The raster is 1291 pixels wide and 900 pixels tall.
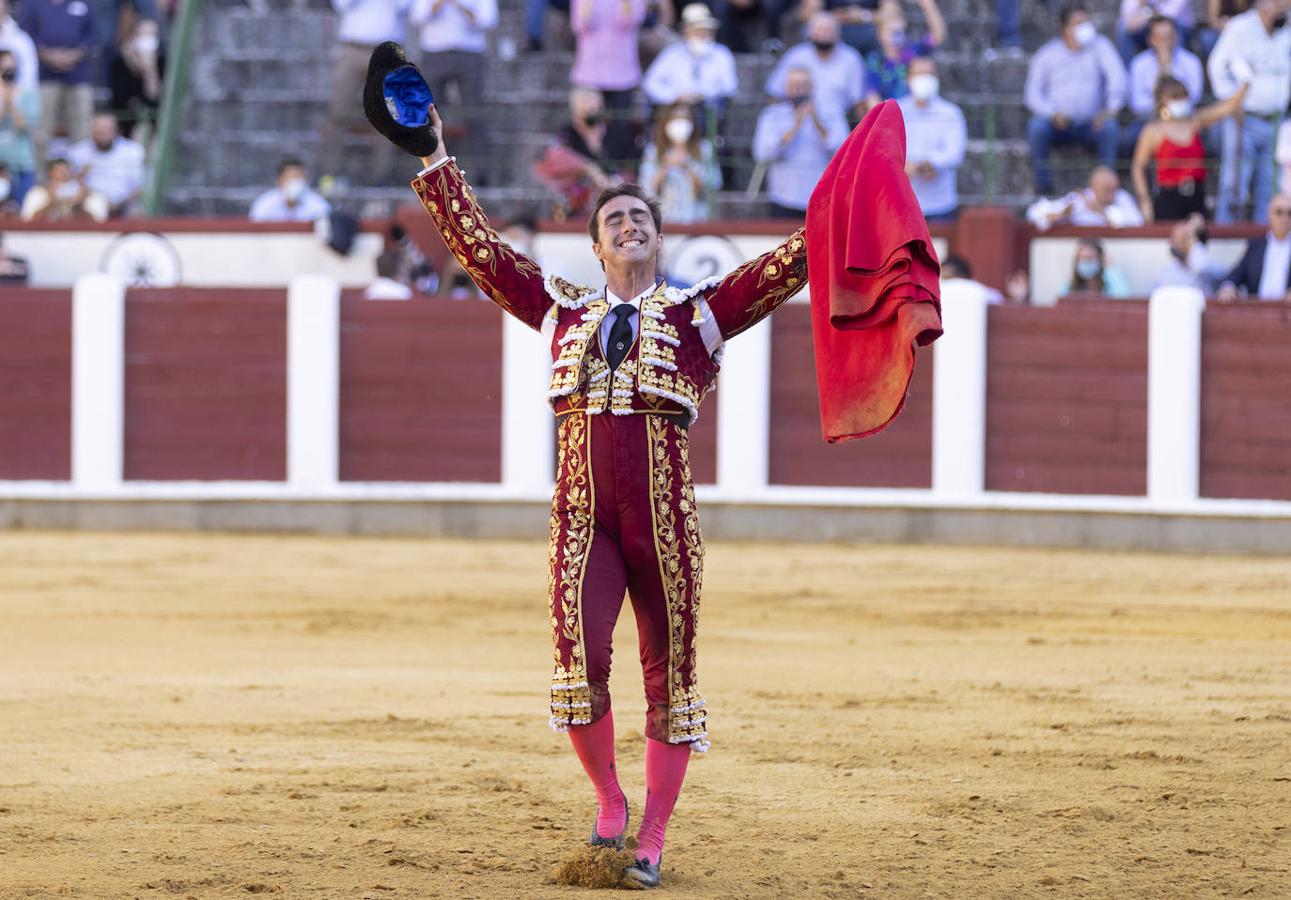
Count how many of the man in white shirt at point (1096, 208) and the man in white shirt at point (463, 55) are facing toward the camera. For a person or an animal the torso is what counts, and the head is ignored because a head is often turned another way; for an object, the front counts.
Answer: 2

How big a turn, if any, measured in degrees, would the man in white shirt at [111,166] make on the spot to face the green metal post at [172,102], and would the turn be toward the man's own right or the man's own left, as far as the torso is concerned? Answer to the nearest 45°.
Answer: approximately 135° to the man's own left

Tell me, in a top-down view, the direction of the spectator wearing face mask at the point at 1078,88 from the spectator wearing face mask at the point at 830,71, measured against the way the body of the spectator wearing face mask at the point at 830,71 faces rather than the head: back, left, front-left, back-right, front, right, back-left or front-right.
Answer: left

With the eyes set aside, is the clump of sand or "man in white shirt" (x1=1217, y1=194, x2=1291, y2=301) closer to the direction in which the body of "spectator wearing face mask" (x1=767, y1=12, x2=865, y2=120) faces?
the clump of sand

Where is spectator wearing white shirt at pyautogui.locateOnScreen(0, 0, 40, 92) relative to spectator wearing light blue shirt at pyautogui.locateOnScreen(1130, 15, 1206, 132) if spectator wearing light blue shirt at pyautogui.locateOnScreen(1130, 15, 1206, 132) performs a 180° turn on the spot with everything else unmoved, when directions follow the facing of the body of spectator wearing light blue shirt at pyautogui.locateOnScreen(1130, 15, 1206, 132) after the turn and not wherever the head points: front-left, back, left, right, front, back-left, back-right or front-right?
left

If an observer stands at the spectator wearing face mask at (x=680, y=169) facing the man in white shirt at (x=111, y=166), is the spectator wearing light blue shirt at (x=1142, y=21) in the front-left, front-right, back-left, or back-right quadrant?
back-right

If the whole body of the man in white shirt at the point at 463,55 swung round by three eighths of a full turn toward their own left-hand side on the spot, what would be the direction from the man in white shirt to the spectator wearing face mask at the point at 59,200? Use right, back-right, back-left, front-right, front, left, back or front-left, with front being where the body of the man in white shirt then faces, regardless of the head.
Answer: back-left

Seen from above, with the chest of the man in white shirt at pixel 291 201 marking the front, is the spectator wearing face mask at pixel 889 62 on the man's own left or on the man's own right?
on the man's own left

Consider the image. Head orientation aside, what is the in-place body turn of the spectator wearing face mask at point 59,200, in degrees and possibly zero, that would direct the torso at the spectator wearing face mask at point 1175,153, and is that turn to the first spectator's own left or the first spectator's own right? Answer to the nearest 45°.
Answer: approximately 45° to the first spectator's own left
